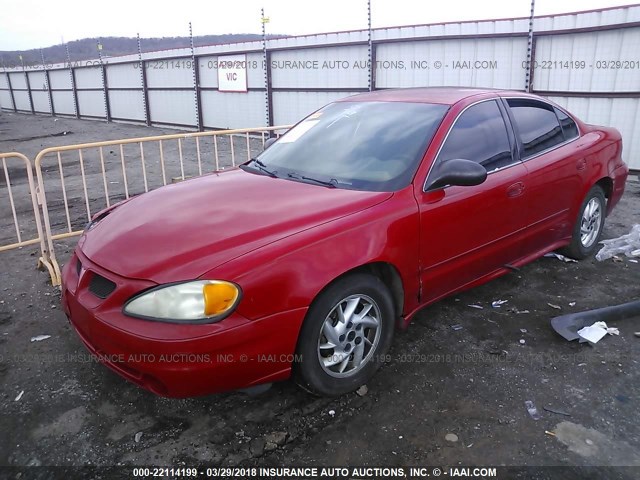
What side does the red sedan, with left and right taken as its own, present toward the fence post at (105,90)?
right

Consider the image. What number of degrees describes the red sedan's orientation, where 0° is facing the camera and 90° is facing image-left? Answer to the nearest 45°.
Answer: approximately 45°

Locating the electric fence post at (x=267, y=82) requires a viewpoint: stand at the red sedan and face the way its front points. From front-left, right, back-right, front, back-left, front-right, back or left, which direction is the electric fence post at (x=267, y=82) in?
back-right

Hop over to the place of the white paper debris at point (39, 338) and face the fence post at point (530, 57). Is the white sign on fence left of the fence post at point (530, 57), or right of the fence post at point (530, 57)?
left

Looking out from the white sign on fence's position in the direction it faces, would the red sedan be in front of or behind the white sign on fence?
in front

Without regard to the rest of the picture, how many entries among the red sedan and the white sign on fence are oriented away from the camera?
0

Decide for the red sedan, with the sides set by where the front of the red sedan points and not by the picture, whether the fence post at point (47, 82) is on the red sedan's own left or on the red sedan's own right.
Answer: on the red sedan's own right

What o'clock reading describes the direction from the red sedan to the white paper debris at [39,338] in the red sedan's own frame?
The white paper debris is roughly at 2 o'clock from the red sedan.

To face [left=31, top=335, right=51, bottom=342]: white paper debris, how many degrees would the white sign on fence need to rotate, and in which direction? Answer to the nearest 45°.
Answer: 0° — it already faces it

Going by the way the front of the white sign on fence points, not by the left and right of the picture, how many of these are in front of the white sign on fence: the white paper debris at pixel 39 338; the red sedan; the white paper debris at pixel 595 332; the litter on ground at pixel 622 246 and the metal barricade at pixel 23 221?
5

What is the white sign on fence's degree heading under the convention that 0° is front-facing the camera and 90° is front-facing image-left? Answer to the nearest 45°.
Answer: approximately 0°

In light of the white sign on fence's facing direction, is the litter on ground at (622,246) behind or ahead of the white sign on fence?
ahead
